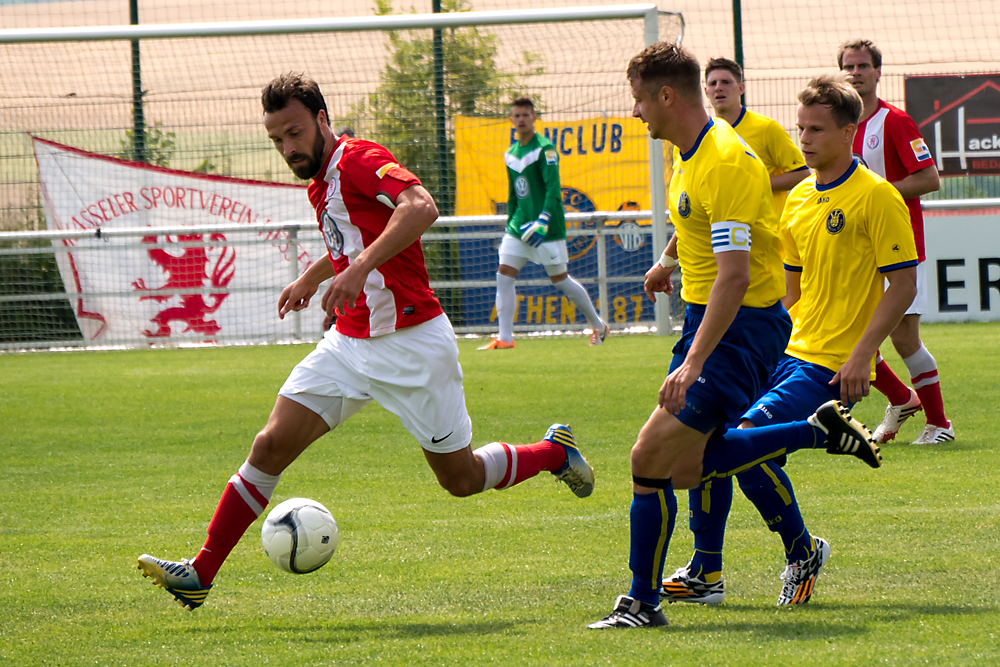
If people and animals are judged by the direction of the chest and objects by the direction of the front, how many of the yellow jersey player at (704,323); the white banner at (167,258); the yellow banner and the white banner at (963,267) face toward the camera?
3

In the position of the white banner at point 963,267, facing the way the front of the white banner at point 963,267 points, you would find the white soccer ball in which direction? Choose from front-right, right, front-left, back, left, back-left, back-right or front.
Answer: front

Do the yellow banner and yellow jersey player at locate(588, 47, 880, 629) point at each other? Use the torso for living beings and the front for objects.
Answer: no

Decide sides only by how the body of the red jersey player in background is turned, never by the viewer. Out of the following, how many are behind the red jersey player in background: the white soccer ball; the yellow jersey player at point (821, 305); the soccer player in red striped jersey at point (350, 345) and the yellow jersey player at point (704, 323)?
0

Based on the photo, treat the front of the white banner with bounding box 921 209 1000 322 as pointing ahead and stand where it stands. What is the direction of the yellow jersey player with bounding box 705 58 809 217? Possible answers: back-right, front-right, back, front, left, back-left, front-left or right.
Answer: front

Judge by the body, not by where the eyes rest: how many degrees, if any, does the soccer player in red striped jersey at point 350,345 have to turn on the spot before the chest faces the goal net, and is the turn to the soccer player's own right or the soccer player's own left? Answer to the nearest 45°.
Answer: approximately 135° to the soccer player's own right

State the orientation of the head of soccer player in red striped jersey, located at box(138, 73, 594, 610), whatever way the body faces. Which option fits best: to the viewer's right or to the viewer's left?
to the viewer's left

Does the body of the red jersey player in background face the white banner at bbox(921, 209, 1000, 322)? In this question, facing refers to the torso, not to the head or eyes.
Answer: no

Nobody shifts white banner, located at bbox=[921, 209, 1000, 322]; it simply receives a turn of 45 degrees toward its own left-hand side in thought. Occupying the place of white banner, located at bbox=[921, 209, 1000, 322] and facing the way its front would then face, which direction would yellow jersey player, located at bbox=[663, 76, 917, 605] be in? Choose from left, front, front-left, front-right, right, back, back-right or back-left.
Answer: front-right

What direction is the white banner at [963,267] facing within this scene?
toward the camera

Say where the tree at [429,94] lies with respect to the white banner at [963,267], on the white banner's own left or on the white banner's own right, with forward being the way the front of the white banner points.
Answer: on the white banner's own right

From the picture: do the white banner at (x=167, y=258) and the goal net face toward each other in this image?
no

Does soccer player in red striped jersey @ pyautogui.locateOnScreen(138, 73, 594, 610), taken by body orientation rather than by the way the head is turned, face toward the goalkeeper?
no

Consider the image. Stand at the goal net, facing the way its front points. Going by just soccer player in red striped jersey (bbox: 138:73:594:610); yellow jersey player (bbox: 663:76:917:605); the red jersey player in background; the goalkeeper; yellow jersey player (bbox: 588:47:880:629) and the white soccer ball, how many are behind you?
0

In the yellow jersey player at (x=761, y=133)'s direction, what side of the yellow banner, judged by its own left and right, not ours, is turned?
front

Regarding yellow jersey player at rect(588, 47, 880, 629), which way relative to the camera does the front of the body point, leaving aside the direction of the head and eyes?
to the viewer's left

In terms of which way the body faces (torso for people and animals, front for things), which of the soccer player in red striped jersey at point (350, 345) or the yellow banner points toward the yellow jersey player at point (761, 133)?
the yellow banner

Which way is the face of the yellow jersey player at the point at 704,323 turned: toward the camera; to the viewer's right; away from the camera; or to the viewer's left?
to the viewer's left

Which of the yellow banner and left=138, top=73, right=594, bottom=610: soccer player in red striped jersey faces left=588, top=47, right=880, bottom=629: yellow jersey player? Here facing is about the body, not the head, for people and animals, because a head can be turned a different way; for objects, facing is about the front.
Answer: the yellow banner

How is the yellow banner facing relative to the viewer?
toward the camera
